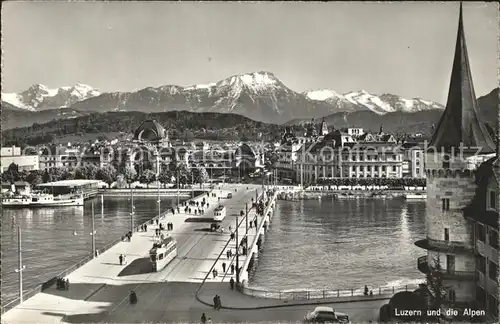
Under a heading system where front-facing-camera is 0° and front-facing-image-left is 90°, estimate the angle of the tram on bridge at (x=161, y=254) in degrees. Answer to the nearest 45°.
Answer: approximately 45°

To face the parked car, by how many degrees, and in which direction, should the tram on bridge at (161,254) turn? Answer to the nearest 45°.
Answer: approximately 90° to its left

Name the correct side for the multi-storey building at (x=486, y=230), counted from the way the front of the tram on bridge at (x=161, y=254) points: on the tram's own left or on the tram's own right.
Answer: on the tram's own left

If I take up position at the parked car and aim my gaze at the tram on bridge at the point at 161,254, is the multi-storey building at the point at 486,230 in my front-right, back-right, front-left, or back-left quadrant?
back-right

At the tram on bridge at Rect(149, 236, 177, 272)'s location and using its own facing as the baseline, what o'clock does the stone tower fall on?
The stone tower is roughly at 9 o'clock from the tram on bridge.

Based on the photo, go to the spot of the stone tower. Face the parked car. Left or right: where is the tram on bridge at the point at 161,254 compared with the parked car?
right
